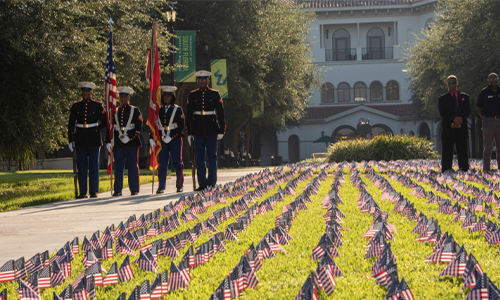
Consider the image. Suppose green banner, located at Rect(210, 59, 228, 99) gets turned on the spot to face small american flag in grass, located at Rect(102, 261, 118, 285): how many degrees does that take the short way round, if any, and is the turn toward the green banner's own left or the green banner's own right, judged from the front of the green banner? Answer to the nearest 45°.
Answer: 0° — it already faces it

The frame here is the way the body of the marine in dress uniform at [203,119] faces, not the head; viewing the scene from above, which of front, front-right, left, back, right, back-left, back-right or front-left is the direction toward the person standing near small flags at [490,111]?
left

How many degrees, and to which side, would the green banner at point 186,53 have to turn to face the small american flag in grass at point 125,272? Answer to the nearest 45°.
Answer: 0° — it already faces it

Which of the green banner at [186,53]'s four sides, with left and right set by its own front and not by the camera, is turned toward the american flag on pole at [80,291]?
front

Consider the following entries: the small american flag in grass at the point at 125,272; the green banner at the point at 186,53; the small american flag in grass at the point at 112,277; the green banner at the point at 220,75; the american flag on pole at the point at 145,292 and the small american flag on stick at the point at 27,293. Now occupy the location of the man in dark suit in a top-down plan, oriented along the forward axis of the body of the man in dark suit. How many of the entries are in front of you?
4

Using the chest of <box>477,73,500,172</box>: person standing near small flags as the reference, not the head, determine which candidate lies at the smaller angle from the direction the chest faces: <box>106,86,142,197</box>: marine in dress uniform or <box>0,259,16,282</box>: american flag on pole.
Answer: the american flag on pole

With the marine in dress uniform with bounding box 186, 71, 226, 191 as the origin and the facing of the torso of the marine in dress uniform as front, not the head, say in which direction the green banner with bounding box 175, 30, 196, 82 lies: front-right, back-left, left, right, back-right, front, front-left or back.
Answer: back
